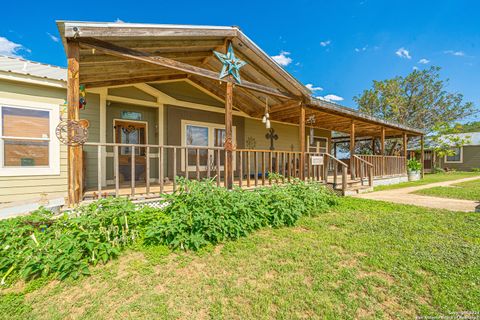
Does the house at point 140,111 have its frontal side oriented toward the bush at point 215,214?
yes

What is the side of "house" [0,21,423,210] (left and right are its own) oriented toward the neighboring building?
left

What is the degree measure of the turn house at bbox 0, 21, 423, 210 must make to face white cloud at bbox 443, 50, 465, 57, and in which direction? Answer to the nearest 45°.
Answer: approximately 90° to its left

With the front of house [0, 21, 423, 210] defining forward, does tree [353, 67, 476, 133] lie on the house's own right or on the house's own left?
on the house's own left

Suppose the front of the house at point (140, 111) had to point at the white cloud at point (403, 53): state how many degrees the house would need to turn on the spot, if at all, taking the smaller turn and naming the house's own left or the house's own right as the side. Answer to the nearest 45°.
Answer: approximately 90° to the house's own left

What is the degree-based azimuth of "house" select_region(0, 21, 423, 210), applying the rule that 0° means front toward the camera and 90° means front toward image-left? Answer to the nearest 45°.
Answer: approximately 315°

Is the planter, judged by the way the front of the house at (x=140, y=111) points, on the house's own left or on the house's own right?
on the house's own left

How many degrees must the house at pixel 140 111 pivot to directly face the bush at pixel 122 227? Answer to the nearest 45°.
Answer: approximately 45° to its right

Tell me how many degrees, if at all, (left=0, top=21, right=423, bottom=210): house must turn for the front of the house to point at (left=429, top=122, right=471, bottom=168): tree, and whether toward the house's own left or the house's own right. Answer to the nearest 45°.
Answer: approximately 90° to the house's own left

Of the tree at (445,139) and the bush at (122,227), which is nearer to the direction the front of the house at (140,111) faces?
the bush
